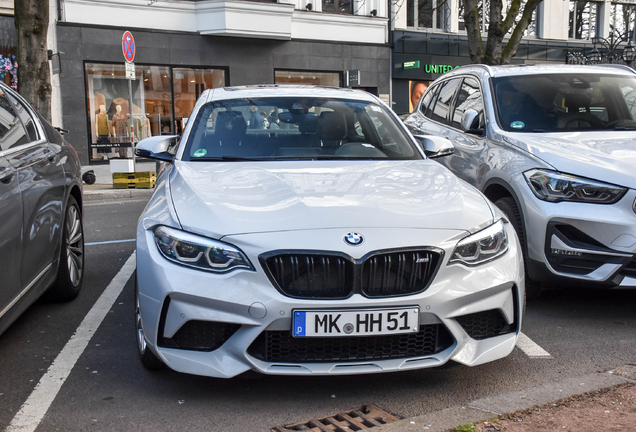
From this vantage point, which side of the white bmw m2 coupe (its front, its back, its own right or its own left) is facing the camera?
front

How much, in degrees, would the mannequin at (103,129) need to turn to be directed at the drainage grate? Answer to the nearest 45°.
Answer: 0° — it already faces it

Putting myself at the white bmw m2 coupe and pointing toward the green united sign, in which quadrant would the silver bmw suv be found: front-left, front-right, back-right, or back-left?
front-right

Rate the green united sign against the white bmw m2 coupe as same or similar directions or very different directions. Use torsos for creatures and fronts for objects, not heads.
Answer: same or similar directions

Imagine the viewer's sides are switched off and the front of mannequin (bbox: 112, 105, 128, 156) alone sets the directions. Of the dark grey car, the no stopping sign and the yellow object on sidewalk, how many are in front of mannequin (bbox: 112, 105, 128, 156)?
3

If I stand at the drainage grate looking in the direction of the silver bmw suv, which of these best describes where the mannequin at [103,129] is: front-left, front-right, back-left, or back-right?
front-left

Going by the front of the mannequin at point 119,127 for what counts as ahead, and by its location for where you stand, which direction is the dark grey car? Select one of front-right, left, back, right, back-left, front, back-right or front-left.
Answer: front

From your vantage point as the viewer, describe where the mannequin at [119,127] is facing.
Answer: facing the viewer

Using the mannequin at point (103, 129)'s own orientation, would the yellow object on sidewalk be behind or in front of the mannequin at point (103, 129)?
in front

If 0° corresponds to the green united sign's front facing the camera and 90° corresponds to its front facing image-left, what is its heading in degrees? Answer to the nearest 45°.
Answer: approximately 0°

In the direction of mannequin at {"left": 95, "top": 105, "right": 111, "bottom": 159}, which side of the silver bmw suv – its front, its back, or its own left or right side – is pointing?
back

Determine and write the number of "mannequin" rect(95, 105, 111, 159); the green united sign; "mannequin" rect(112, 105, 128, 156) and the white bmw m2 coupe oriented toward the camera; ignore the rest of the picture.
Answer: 4

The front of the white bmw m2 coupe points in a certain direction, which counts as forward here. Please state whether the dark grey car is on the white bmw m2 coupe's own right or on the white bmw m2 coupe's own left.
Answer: on the white bmw m2 coupe's own right

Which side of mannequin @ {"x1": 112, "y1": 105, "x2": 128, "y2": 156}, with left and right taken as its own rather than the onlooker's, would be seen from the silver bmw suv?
front

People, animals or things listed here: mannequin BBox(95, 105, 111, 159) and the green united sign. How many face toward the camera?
2

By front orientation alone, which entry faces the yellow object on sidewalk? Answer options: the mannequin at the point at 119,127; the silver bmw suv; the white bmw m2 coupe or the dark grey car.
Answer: the mannequin

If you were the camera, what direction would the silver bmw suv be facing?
facing the viewer and to the right of the viewer
